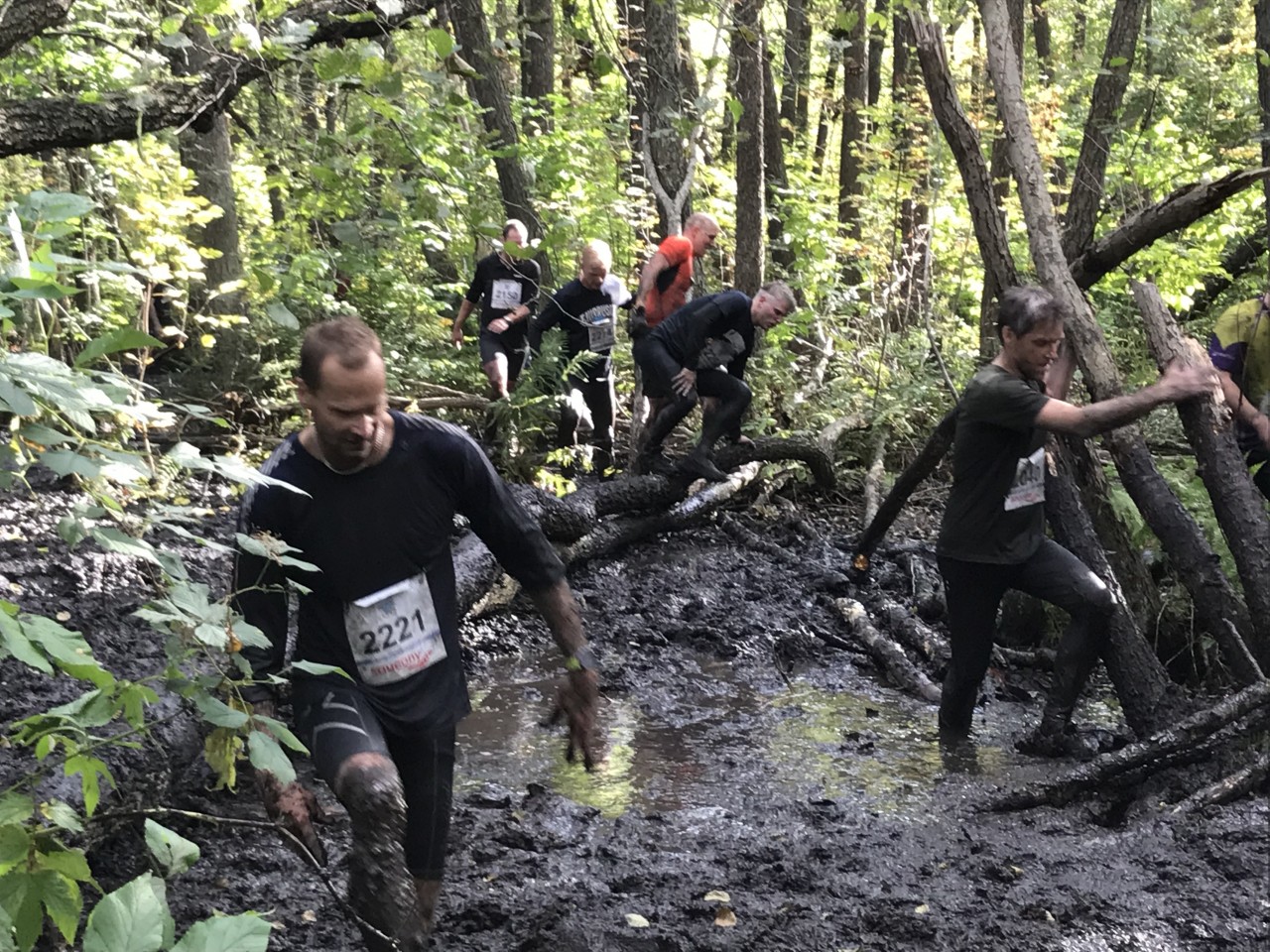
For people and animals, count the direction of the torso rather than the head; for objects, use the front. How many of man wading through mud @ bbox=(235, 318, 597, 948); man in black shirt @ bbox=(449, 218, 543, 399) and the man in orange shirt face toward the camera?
2

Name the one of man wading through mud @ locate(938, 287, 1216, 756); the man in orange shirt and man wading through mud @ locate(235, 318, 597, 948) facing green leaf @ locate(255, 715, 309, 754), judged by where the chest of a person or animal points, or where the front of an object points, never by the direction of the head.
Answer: man wading through mud @ locate(235, 318, 597, 948)

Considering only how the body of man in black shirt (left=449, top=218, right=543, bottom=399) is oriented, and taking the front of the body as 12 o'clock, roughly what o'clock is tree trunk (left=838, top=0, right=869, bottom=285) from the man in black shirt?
The tree trunk is roughly at 7 o'clock from the man in black shirt.

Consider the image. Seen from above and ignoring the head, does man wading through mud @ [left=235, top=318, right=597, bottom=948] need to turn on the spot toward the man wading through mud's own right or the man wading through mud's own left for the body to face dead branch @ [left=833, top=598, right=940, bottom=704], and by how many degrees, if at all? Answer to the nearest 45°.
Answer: approximately 135° to the man wading through mud's own left

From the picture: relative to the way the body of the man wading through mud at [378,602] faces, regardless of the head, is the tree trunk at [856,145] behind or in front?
behind

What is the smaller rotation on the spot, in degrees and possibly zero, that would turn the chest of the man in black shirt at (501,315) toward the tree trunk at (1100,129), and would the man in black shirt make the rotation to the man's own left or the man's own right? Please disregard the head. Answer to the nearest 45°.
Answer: approximately 90° to the man's own left
